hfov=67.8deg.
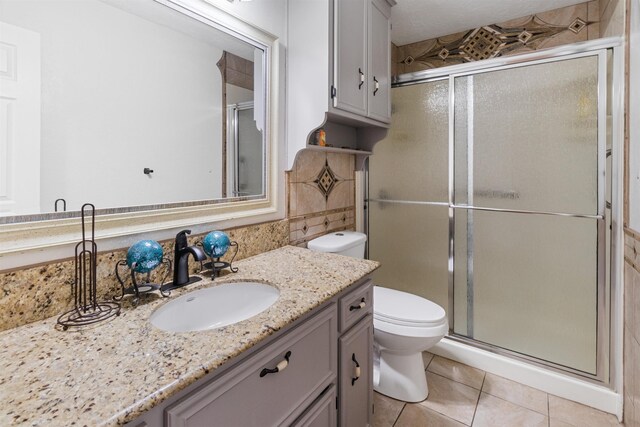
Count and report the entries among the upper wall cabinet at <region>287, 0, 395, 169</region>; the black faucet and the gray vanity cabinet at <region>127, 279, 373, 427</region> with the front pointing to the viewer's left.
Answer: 0

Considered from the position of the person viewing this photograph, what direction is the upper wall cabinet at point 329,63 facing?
facing the viewer and to the right of the viewer

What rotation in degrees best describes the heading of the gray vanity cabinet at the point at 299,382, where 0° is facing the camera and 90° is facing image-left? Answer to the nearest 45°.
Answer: approximately 315°

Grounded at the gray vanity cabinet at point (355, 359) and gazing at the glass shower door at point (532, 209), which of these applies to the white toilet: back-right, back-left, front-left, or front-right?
front-left

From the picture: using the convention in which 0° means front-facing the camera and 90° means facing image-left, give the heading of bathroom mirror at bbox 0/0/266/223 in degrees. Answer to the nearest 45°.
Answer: approximately 315°

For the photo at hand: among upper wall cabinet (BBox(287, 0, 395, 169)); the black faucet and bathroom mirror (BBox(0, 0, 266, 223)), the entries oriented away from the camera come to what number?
0

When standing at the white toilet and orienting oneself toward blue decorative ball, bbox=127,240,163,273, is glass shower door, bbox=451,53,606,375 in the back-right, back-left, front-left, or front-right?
back-left

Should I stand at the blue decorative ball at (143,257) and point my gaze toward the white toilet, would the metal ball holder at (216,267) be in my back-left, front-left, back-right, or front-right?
front-left

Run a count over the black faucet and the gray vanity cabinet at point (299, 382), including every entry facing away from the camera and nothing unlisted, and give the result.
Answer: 0

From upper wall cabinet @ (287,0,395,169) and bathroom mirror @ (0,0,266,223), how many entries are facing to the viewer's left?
0
